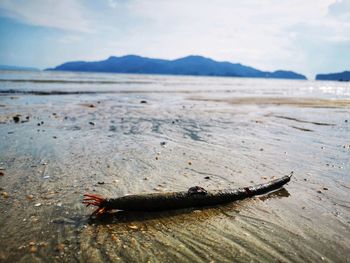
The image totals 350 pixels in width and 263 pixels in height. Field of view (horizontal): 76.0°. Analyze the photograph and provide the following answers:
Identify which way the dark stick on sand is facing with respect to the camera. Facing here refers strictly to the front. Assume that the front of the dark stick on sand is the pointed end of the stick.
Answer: to the viewer's right

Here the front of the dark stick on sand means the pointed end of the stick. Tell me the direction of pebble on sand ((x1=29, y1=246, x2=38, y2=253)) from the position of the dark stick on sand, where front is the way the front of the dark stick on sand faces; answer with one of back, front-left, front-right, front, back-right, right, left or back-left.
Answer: back-right
